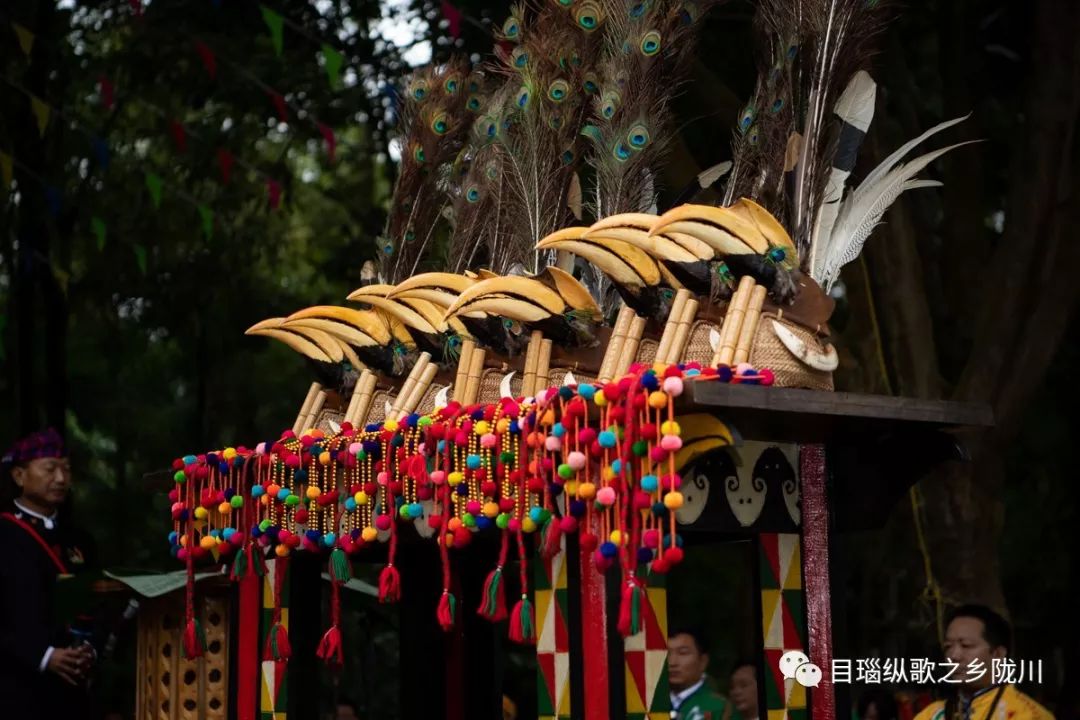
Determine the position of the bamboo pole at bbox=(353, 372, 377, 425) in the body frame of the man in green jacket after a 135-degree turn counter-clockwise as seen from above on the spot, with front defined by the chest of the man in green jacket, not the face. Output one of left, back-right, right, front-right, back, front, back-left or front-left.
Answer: back

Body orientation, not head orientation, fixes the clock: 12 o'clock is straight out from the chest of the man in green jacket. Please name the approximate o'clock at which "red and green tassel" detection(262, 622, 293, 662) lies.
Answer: The red and green tassel is roughly at 1 o'clock from the man in green jacket.

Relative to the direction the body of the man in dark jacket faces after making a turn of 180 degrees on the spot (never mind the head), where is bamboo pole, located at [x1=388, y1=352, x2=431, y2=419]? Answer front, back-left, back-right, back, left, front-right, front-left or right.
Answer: back

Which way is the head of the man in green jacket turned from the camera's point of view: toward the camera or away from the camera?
toward the camera

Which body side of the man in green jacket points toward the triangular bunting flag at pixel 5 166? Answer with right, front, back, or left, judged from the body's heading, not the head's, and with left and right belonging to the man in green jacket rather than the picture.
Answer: right

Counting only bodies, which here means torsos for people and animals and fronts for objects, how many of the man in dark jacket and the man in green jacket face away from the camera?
0

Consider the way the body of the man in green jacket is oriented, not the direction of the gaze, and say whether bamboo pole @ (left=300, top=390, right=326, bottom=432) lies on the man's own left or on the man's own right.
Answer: on the man's own right

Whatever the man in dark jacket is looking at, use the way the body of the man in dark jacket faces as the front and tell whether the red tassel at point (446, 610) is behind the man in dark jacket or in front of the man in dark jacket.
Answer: in front

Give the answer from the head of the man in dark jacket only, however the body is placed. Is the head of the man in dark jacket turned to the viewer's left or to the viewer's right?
to the viewer's right

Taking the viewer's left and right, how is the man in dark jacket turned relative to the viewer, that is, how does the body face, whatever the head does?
facing the viewer and to the right of the viewer

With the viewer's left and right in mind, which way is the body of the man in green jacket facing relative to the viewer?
facing the viewer and to the left of the viewer
